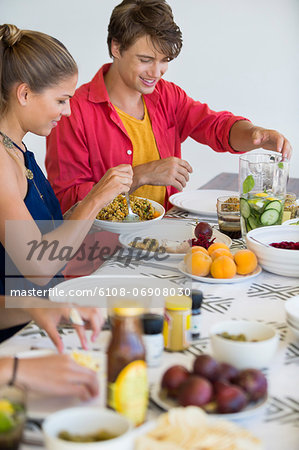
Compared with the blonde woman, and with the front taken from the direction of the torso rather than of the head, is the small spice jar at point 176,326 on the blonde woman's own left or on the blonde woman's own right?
on the blonde woman's own right

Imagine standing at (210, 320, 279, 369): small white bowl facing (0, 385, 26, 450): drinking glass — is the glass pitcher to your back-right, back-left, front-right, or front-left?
back-right

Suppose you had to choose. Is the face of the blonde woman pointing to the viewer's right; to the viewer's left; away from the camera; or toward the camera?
to the viewer's right

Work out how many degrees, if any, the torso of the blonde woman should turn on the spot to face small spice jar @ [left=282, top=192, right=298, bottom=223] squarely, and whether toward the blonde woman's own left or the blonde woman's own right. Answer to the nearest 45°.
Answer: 0° — they already face it

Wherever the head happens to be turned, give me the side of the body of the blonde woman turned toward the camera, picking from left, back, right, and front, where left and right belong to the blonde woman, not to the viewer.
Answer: right

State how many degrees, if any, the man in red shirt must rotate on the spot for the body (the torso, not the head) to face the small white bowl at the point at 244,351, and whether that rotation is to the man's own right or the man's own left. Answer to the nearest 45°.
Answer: approximately 45° to the man's own right

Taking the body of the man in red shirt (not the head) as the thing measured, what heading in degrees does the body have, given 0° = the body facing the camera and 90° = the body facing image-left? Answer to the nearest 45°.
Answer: approximately 315°
